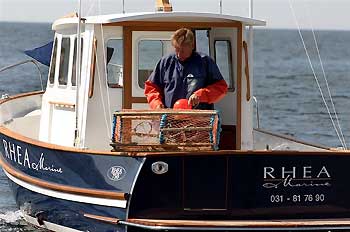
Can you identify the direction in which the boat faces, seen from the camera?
facing away from the viewer and to the left of the viewer
